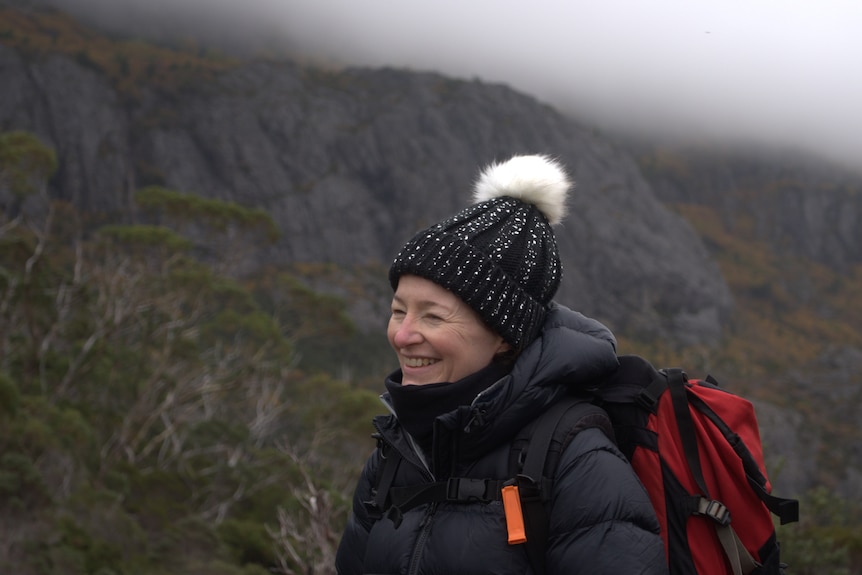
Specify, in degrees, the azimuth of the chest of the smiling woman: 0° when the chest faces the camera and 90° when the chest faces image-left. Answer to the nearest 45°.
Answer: approximately 45°
